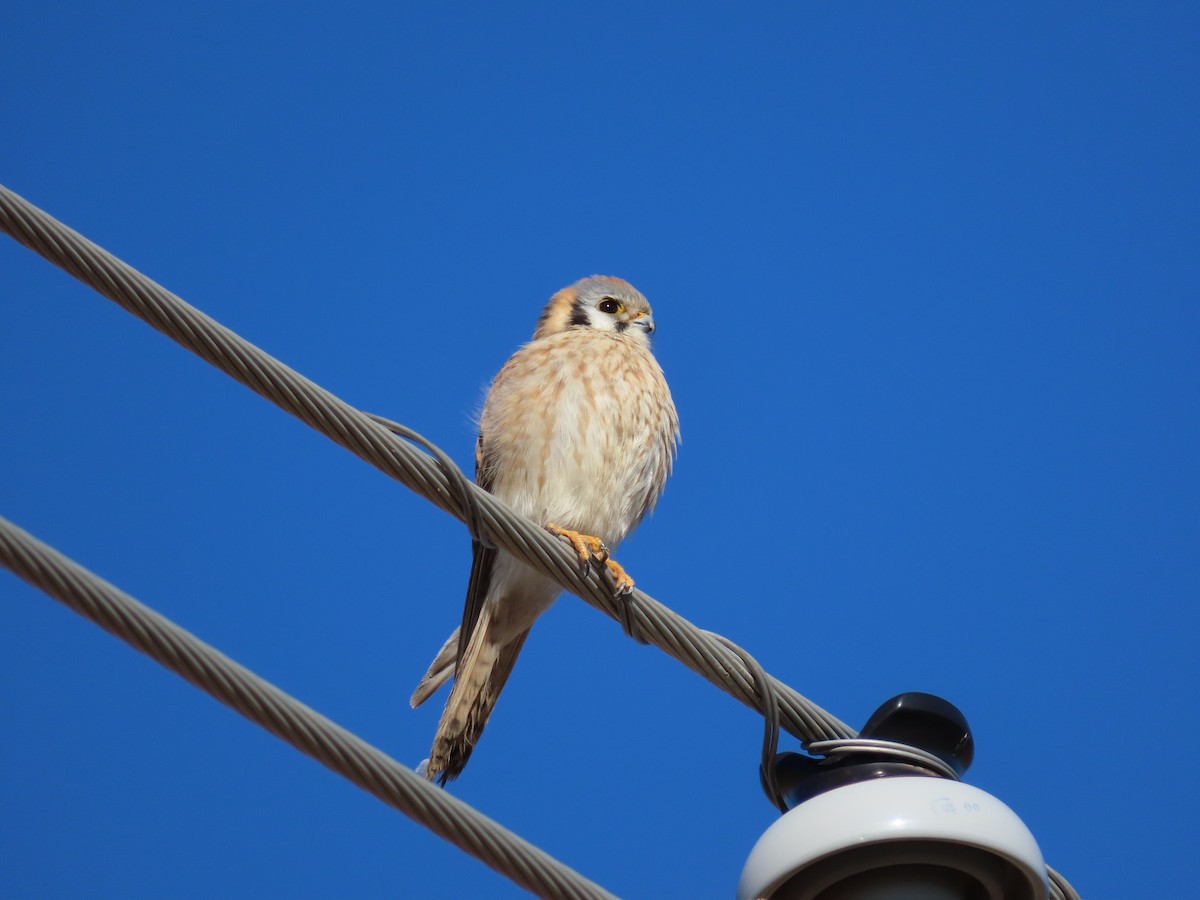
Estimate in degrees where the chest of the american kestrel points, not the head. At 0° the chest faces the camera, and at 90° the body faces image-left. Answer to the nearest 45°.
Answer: approximately 315°
